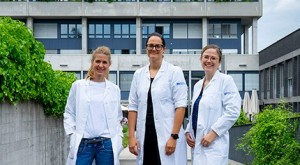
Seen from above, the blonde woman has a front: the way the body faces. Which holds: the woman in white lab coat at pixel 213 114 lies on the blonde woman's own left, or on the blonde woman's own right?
on the blonde woman's own left

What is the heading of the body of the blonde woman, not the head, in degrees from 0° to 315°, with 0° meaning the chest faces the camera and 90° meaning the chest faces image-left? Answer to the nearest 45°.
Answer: approximately 0°

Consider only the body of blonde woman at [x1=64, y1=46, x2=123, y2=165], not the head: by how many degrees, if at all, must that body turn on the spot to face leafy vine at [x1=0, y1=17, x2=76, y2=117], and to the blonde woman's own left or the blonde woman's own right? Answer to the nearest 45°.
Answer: approximately 135° to the blonde woman's own right

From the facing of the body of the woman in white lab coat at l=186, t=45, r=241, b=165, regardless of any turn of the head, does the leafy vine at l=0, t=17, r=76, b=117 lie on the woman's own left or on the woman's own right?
on the woman's own right

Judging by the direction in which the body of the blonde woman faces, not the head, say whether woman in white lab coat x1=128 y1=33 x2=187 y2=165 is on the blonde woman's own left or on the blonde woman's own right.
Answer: on the blonde woman's own left
